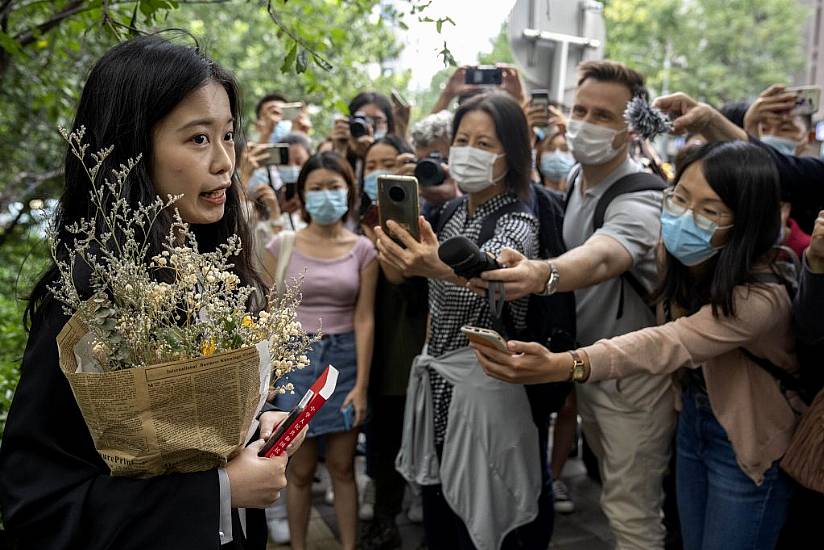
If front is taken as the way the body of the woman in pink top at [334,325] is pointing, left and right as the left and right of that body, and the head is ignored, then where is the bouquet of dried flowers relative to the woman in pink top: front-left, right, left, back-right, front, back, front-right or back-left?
front

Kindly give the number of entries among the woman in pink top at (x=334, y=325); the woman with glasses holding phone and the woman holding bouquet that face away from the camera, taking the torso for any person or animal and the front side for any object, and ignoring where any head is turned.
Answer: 0

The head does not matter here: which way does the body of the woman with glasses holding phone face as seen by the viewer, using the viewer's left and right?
facing the viewer and to the left of the viewer

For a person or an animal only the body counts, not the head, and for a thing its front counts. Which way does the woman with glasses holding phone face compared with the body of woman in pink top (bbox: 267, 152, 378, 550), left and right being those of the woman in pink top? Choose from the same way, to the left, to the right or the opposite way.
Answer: to the right

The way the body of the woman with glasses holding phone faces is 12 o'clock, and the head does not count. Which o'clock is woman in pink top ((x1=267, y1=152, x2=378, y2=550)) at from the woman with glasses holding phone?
The woman in pink top is roughly at 2 o'clock from the woman with glasses holding phone.

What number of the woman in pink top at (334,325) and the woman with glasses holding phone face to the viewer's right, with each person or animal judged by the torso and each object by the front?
0

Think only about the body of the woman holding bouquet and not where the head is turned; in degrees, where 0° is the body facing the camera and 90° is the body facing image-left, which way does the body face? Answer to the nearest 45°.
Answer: approximately 315°

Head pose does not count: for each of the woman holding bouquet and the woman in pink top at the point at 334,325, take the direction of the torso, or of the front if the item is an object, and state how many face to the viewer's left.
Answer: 0

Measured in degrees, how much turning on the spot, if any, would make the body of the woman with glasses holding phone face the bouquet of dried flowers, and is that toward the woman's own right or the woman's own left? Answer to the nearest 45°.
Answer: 0° — they already face it

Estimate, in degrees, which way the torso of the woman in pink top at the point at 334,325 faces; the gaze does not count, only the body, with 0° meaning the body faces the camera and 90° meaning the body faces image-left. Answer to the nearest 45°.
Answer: approximately 0°

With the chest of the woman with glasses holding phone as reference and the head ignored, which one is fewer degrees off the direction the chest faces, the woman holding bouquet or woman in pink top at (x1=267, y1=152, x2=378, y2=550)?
the woman holding bouquet

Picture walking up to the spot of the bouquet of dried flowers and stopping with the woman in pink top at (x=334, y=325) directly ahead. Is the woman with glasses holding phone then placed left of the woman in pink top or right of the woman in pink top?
right

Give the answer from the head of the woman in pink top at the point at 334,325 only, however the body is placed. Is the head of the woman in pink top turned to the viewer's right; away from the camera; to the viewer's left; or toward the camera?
toward the camera
